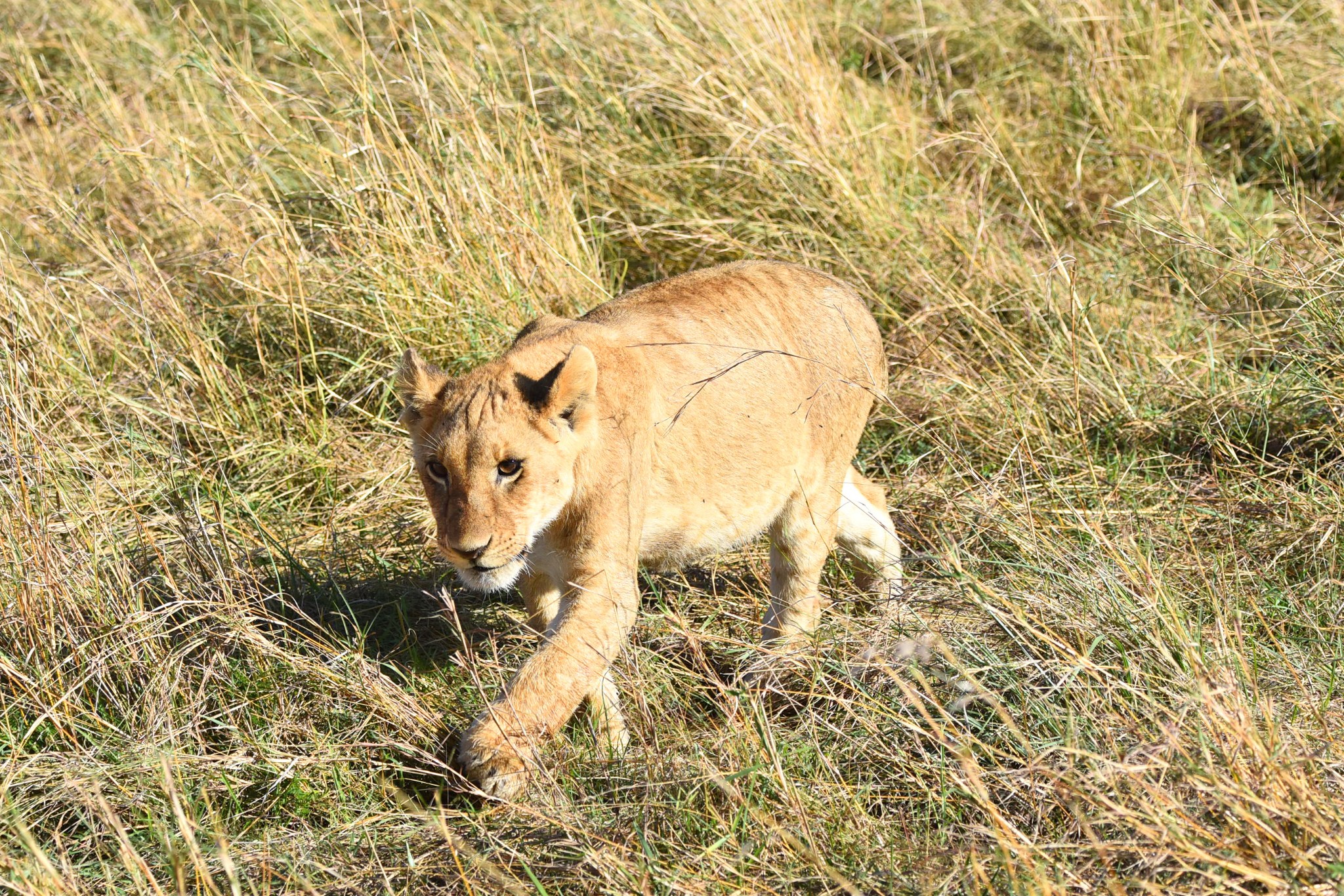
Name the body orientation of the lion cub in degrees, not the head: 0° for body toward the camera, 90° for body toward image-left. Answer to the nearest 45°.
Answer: approximately 45°
